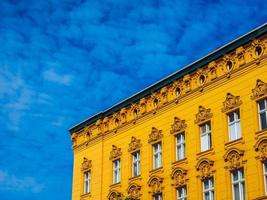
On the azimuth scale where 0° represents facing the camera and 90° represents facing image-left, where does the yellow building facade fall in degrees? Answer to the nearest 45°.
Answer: approximately 45°
